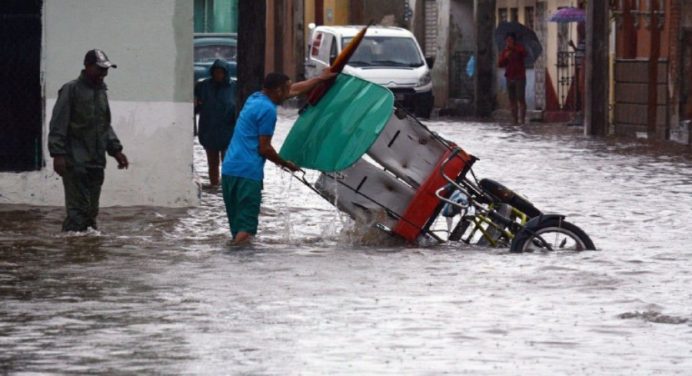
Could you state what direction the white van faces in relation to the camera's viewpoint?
facing the viewer and to the right of the viewer

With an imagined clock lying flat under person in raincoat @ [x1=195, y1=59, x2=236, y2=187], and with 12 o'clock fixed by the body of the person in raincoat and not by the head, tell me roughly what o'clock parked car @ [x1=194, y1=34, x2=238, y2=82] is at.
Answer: The parked car is roughly at 6 o'clock from the person in raincoat.

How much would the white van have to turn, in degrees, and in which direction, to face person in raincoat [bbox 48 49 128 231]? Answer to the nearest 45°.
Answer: approximately 45° to its right

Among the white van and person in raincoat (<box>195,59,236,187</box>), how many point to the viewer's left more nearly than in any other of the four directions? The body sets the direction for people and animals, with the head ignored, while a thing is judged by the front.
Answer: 0

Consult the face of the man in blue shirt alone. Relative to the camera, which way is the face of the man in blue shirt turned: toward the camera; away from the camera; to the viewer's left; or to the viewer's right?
to the viewer's right

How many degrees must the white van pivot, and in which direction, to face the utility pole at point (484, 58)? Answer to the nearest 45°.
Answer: approximately 90° to its left

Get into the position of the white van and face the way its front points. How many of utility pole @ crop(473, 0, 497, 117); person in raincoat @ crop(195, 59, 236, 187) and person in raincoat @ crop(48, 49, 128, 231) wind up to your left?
1

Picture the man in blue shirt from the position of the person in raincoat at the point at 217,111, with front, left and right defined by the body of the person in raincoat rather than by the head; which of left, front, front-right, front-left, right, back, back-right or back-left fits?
front

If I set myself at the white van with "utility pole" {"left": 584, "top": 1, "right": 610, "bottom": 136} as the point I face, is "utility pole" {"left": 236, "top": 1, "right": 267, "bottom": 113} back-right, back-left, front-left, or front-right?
front-right

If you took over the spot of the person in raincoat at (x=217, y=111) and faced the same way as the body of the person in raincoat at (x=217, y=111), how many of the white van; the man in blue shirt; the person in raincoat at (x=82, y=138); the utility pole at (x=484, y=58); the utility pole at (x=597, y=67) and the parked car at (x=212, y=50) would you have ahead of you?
2

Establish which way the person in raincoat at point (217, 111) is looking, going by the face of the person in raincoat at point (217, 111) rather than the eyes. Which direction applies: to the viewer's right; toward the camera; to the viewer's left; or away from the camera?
toward the camera

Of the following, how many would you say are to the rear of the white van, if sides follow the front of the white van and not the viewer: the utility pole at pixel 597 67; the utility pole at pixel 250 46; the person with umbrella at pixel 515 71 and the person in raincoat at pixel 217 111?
0

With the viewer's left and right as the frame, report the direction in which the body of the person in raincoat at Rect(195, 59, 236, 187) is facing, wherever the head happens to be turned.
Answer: facing the viewer

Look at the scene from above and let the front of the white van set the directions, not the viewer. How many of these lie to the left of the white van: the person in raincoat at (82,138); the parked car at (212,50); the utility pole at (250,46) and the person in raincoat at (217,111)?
0

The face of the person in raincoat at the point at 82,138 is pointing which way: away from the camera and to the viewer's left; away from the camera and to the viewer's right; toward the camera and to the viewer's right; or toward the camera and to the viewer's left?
toward the camera and to the viewer's right

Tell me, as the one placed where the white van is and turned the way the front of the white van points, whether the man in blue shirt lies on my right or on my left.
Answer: on my right

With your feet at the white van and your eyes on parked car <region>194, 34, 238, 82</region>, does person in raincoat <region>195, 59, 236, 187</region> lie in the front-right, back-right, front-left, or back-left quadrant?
front-left

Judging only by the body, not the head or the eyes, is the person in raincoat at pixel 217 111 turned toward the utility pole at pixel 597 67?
no

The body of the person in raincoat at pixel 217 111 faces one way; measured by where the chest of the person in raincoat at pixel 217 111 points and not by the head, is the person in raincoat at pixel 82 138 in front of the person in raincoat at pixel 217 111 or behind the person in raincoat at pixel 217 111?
in front
